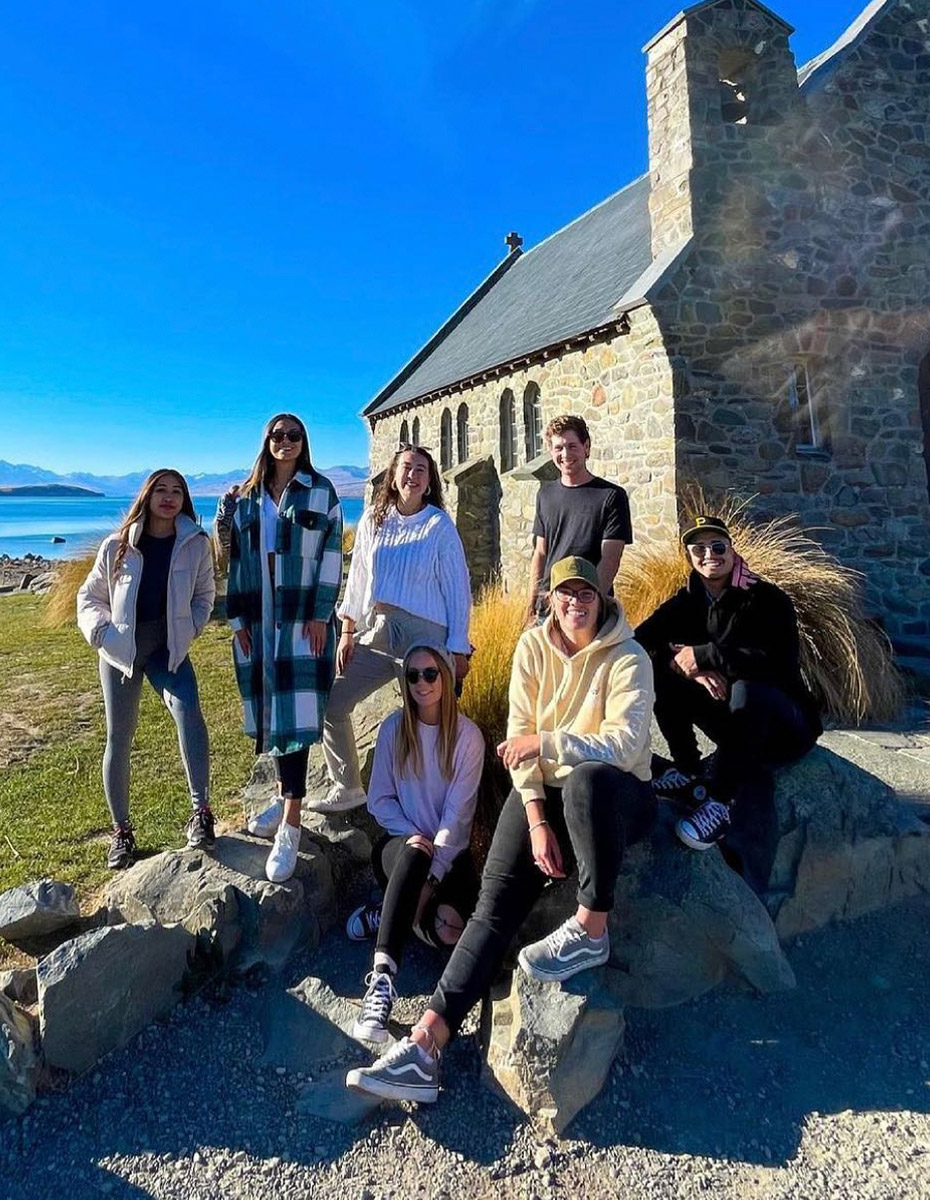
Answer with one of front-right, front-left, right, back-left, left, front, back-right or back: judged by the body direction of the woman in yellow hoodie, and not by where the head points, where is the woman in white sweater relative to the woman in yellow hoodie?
right

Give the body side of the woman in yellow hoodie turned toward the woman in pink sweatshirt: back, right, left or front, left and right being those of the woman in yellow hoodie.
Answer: right

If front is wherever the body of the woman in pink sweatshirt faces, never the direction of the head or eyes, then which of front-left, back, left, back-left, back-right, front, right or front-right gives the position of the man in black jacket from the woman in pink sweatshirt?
left

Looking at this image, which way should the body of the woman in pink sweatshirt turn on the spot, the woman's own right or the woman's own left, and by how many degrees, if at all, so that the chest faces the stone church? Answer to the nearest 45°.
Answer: approximately 135° to the woman's own left

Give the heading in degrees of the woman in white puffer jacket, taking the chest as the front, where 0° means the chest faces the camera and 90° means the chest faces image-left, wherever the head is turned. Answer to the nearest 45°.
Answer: approximately 0°

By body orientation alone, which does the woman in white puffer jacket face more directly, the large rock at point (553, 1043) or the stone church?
the large rock

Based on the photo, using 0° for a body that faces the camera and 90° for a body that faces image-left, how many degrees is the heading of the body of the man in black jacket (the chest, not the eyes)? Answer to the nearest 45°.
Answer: approximately 45°

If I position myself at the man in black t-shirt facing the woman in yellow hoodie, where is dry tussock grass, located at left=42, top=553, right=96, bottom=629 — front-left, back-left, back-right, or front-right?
back-right

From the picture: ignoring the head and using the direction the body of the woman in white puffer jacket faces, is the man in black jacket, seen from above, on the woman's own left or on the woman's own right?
on the woman's own left

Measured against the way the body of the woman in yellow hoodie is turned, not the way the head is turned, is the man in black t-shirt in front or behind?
behind
